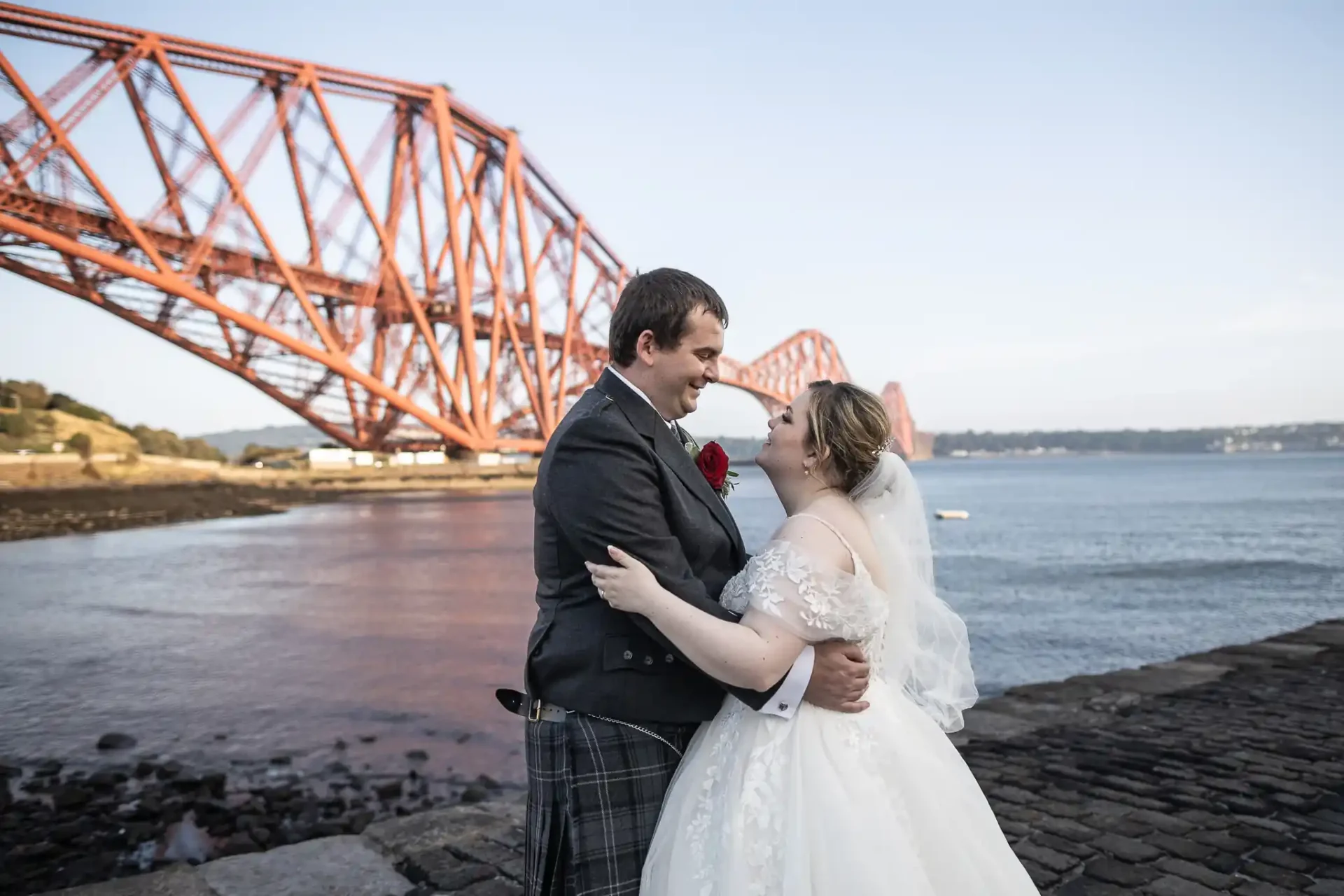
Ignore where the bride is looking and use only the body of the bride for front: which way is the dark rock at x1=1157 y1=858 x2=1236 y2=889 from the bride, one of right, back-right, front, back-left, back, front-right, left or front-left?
back-right

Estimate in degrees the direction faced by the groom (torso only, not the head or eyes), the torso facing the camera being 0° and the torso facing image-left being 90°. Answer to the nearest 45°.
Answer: approximately 270°

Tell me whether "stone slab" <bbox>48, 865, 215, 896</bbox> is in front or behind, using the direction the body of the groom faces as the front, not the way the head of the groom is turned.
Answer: behind

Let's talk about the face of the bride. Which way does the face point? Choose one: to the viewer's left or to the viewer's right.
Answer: to the viewer's left

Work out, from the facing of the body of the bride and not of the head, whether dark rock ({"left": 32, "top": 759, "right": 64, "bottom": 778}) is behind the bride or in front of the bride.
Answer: in front

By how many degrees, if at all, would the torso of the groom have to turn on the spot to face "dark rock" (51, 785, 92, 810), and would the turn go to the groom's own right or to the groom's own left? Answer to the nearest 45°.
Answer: approximately 135° to the groom's own left

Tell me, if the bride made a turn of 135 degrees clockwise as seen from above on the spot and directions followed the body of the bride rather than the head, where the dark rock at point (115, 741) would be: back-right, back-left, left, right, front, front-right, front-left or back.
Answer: left

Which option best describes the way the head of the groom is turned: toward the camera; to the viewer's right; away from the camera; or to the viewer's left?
to the viewer's right

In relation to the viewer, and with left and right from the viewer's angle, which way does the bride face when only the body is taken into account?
facing to the left of the viewer

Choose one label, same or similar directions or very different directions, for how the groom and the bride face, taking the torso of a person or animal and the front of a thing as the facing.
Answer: very different directions
